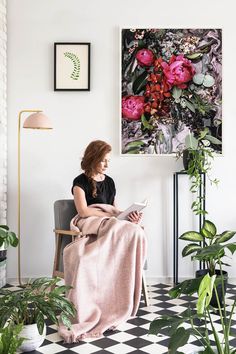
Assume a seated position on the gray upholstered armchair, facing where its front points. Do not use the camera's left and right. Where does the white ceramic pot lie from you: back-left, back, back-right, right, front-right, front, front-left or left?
front-right

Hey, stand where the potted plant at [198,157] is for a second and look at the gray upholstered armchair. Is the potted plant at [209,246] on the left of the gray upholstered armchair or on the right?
left

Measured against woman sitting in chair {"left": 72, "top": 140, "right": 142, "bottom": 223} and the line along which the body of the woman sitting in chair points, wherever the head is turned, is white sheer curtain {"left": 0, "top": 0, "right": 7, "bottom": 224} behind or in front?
behind

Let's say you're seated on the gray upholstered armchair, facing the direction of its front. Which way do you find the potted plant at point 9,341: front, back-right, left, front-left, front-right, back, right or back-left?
front-right

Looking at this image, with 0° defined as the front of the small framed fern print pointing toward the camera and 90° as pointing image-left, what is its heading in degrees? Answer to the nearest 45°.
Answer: approximately 0°

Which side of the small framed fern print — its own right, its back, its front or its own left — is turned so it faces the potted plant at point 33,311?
front

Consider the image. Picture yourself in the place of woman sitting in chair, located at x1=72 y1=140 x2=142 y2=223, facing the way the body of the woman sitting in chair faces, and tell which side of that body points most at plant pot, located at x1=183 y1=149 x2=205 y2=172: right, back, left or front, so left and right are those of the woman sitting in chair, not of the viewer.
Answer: left

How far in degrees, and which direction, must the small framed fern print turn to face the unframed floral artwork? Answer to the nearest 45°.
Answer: approximately 90° to its left

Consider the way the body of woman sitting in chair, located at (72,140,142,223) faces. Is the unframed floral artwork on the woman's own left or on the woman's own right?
on the woman's own left

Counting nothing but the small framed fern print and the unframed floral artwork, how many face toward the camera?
2

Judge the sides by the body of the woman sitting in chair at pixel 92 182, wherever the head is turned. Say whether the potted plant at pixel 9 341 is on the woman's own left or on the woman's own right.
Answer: on the woman's own right

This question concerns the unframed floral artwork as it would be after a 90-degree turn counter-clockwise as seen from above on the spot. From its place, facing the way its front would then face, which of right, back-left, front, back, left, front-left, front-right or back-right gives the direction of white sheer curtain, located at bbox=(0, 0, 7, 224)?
back

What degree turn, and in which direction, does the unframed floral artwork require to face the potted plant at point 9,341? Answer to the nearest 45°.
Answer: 0° — it already faces it
